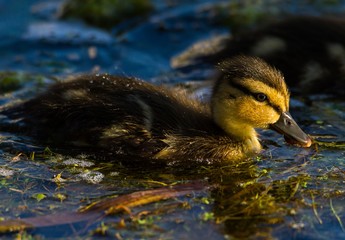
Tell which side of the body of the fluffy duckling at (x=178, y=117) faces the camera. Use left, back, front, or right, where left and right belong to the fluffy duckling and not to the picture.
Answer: right
